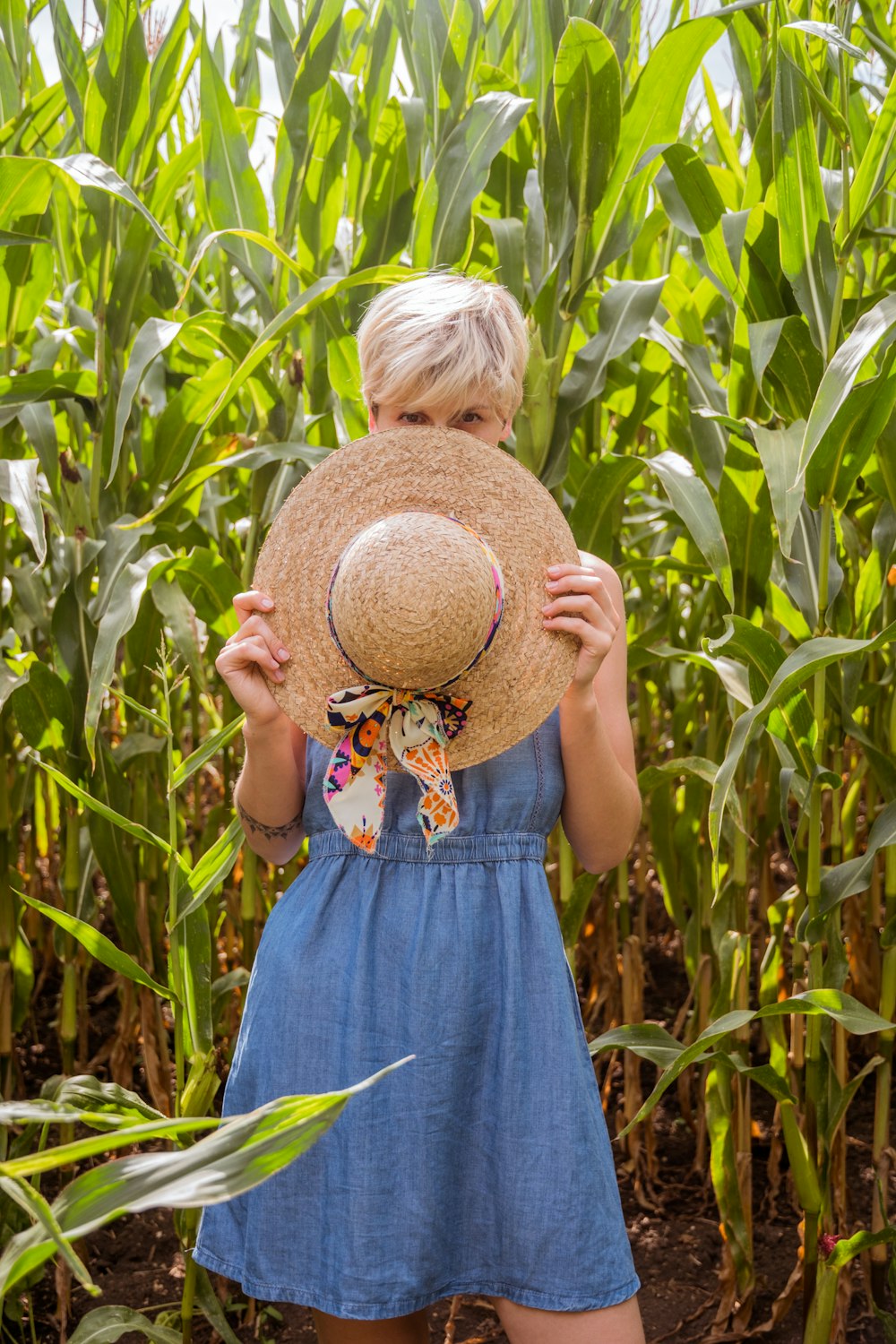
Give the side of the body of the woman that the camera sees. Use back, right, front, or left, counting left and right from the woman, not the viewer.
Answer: front
